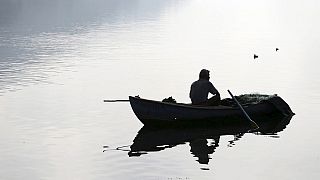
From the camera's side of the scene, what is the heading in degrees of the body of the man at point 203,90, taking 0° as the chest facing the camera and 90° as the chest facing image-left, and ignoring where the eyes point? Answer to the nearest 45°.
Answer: approximately 225°
